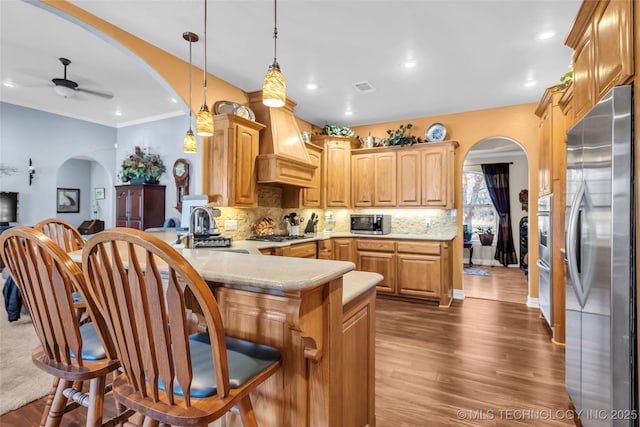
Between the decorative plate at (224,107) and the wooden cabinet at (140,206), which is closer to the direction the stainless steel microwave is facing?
the decorative plate

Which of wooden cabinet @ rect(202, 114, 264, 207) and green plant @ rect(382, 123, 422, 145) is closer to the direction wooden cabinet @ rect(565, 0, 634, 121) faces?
the wooden cabinet

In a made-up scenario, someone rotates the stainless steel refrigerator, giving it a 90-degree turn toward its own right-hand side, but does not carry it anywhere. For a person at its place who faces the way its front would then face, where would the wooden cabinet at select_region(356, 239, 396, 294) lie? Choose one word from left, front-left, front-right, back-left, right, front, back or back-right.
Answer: front

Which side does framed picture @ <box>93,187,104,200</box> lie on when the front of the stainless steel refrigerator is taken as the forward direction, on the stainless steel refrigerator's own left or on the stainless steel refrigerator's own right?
on the stainless steel refrigerator's own right

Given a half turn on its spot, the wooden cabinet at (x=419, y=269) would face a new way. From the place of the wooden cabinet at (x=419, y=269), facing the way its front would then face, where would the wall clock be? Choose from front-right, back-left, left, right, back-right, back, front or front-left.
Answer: left

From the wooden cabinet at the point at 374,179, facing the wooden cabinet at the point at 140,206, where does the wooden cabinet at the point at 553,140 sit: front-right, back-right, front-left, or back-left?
back-left

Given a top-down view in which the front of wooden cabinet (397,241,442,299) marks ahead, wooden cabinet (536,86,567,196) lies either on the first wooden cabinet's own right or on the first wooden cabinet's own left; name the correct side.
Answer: on the first wooden cabinet's own left

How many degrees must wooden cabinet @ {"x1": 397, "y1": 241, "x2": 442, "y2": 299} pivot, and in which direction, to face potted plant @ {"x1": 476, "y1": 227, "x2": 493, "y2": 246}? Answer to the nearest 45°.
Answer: approximately 180°

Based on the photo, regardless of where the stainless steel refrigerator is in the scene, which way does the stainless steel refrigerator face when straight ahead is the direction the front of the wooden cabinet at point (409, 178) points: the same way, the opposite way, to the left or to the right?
to the right

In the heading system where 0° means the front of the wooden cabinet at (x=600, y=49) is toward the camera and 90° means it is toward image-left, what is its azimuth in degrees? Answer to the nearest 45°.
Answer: approximately 45°

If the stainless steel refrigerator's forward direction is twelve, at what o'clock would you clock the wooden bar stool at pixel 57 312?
The wooden bar stool is roughly at 12 o'clock from the stainless steel refrigerator.
